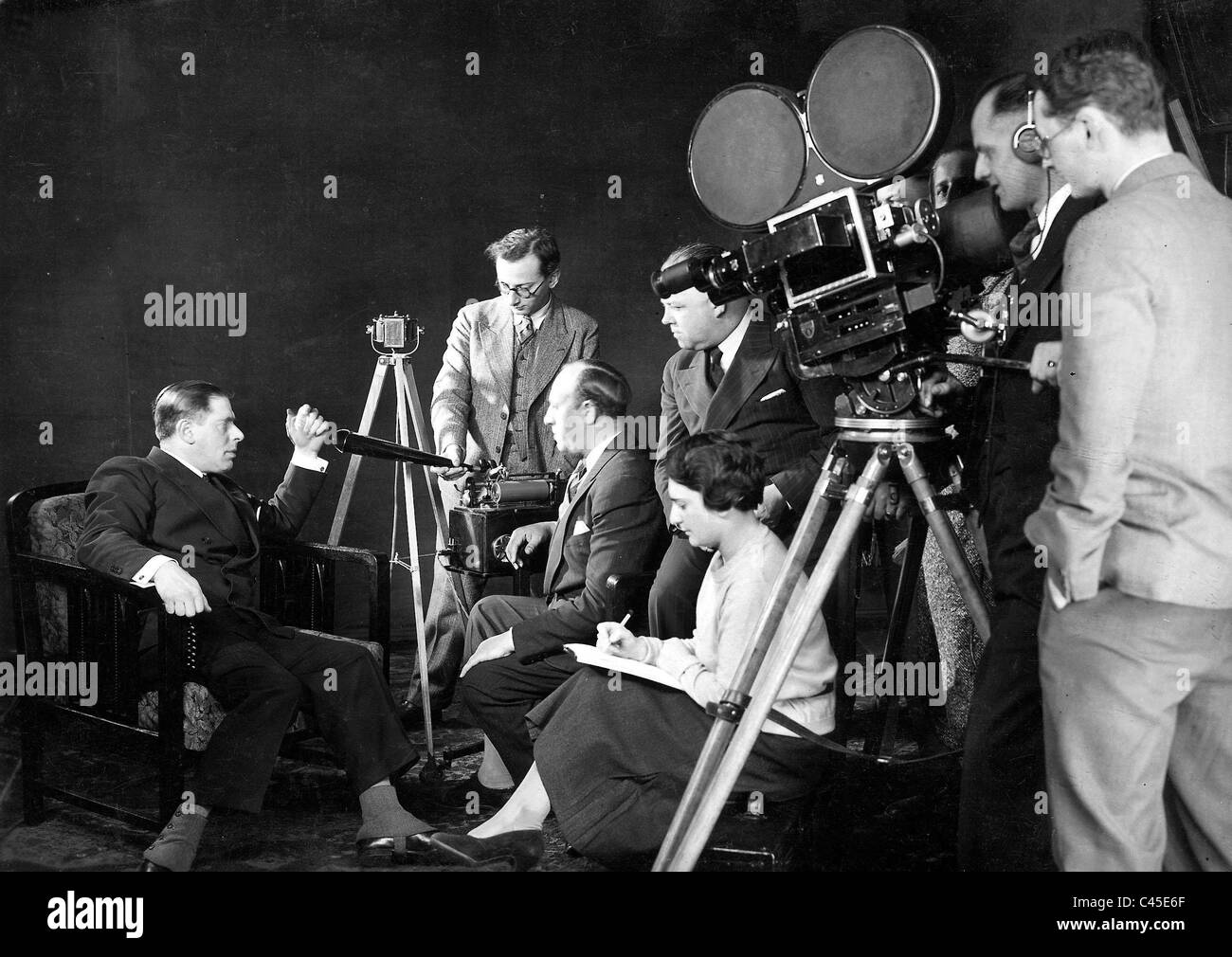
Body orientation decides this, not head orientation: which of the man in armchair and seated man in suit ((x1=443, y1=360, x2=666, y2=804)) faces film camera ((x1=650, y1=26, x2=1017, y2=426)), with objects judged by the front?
the man in armchair

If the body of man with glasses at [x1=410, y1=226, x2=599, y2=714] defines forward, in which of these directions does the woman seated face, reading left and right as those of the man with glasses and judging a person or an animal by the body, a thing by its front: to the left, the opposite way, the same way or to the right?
to the right

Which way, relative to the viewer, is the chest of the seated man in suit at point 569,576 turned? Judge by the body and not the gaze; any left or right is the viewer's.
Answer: facing to the left of the viewer

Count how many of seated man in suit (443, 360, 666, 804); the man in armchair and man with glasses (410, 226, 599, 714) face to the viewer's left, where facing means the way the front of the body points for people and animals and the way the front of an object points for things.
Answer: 1

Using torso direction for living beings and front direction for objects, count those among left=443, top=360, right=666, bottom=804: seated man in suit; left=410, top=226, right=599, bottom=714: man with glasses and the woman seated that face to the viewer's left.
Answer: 2

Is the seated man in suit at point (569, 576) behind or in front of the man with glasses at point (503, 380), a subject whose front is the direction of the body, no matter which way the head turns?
in front

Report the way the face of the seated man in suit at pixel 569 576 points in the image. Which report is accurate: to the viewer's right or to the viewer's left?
to the viewer's left

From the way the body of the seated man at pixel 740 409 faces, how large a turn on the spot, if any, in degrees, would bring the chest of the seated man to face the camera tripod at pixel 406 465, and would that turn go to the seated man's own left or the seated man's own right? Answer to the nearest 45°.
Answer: approximately 90° to the seated man's own right

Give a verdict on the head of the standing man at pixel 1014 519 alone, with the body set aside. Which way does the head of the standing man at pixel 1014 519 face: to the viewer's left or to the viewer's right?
to the viewer's left

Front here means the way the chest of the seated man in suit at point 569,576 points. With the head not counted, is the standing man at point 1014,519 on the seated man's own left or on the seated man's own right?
on the seated man's own left

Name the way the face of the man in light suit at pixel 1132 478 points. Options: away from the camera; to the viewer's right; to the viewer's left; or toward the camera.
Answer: to the viewer's left

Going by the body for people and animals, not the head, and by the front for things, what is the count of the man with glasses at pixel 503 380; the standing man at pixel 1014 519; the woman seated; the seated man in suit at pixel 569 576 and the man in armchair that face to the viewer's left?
3

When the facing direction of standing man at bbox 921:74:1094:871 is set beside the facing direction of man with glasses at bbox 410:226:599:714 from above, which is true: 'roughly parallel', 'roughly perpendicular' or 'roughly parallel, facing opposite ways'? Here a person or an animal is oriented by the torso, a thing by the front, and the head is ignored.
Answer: roughly perpendicular

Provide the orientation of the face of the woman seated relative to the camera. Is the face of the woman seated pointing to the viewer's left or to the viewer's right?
to the viewer's left
